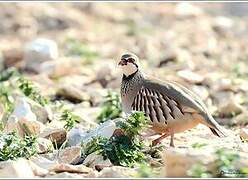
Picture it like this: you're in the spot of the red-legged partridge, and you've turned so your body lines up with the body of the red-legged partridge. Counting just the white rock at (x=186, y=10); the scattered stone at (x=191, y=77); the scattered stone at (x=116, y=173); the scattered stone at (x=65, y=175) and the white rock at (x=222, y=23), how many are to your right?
3

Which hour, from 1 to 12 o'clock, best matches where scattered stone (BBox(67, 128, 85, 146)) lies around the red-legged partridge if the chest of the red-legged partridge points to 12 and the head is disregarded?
The scattered stone is roughly at 12 o'clock from the red-legged partridge.

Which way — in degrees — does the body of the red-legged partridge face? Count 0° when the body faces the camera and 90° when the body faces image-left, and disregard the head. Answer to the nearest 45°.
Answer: approximately 90°

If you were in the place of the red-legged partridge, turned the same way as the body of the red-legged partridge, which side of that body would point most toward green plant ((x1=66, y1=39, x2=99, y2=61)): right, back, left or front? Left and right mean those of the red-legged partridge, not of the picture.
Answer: right

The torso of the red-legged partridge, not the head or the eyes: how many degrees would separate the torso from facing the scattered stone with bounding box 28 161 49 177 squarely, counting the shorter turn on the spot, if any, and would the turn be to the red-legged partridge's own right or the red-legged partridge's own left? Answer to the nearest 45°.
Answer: approximately 45° to the red-legged partridge's own left

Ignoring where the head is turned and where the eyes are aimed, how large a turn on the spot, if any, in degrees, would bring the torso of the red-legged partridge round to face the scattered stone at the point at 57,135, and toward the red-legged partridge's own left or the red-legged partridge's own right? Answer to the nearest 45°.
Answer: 0° — it already faces it

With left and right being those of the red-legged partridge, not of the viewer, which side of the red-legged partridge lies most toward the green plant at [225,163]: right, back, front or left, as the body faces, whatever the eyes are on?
left

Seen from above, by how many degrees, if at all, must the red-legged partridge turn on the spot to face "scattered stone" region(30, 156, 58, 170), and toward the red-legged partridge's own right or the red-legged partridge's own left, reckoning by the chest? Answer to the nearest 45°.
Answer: approximately 45° to the red-legged partridge's own left

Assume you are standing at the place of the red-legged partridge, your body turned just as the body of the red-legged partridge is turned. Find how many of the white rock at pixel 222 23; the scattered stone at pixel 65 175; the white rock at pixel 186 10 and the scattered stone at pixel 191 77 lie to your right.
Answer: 3
